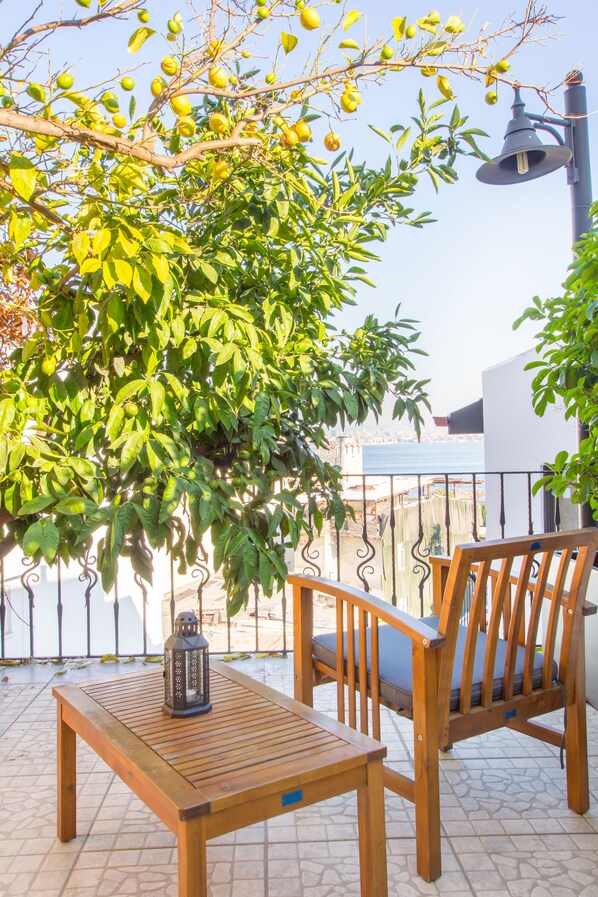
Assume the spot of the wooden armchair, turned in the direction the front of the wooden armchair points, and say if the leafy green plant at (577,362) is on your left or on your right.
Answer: on your right
